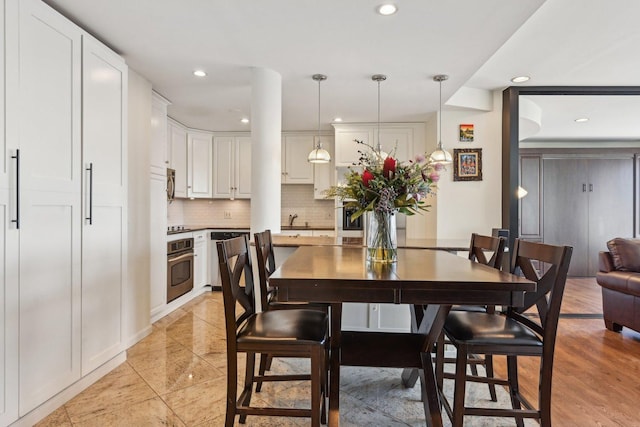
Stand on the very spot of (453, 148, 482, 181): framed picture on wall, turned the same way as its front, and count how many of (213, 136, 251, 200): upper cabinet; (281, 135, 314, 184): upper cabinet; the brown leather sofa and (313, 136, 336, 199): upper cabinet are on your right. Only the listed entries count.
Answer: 3

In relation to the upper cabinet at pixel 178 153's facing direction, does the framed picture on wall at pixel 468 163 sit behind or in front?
in front

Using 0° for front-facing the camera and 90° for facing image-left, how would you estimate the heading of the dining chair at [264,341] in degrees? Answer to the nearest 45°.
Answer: approximately 270°

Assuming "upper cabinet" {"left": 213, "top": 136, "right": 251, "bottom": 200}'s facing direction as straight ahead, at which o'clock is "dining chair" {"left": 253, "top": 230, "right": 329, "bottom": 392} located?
The dining chair is roughly at 12 o'clock from the upper cabinet.

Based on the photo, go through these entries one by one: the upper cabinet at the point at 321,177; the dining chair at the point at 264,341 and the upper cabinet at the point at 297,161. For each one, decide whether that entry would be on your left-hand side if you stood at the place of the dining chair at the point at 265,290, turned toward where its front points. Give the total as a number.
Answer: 2

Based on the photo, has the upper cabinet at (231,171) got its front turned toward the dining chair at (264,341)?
yes

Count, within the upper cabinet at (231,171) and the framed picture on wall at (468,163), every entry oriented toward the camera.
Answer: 2

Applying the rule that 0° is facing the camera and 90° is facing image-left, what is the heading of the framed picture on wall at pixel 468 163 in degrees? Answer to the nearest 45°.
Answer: approximately 0°

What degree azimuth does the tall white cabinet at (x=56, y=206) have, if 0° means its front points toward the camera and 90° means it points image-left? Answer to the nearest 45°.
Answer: approximately 315°

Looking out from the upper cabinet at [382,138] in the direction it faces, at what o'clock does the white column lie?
The white column is roughly at 1 o'clock from the upper cabinet.

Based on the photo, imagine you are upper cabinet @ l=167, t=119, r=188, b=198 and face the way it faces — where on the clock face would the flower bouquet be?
The flower bouquet is roughly at 1 o'clock from the upper cabinet.

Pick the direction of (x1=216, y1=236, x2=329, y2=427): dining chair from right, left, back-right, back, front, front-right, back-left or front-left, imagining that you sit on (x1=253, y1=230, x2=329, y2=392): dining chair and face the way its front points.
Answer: right

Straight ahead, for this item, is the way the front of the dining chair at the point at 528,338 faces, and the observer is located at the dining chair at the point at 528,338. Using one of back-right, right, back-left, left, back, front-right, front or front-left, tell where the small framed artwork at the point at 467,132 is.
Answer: back-right
